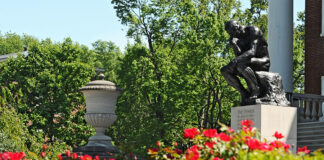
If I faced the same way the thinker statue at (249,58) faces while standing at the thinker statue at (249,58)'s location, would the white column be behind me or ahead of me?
behind
